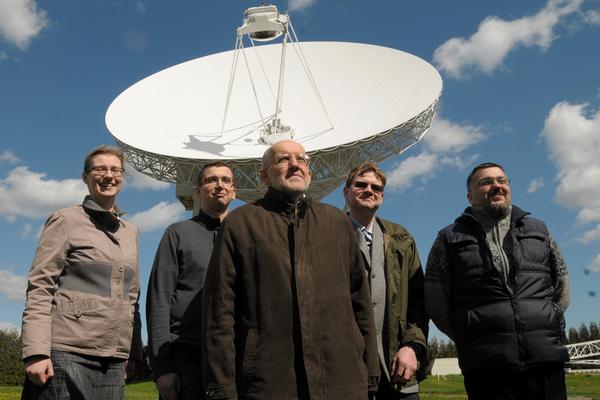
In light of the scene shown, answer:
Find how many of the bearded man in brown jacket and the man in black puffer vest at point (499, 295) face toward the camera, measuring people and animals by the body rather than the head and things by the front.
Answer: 2

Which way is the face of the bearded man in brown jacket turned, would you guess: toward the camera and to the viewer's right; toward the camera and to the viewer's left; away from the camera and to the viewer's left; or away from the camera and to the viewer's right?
toward the camera and to the viewer's right

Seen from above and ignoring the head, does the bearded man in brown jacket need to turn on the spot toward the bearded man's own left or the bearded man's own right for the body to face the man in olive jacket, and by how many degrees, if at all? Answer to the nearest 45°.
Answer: approximately 135° to the bearded man's own left

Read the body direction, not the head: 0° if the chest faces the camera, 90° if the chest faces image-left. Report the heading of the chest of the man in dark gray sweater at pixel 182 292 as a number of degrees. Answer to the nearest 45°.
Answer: approximately 315°

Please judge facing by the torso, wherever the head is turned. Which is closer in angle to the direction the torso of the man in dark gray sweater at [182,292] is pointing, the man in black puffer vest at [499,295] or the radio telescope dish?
the man in black puffer vest

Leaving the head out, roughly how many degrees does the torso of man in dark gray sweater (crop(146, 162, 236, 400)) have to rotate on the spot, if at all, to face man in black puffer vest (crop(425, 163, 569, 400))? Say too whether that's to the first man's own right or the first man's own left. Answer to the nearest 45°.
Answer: approximately 45° to the first man's own left

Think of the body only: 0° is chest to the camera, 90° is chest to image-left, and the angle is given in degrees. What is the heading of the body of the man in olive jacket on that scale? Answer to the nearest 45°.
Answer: approximately 45°

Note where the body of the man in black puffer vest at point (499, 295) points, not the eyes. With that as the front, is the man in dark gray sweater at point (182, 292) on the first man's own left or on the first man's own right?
on the first man's own right

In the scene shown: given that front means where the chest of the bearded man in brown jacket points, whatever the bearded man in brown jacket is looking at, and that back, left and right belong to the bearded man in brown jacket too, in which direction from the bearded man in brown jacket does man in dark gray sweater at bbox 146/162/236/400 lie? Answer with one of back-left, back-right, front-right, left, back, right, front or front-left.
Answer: back-right
